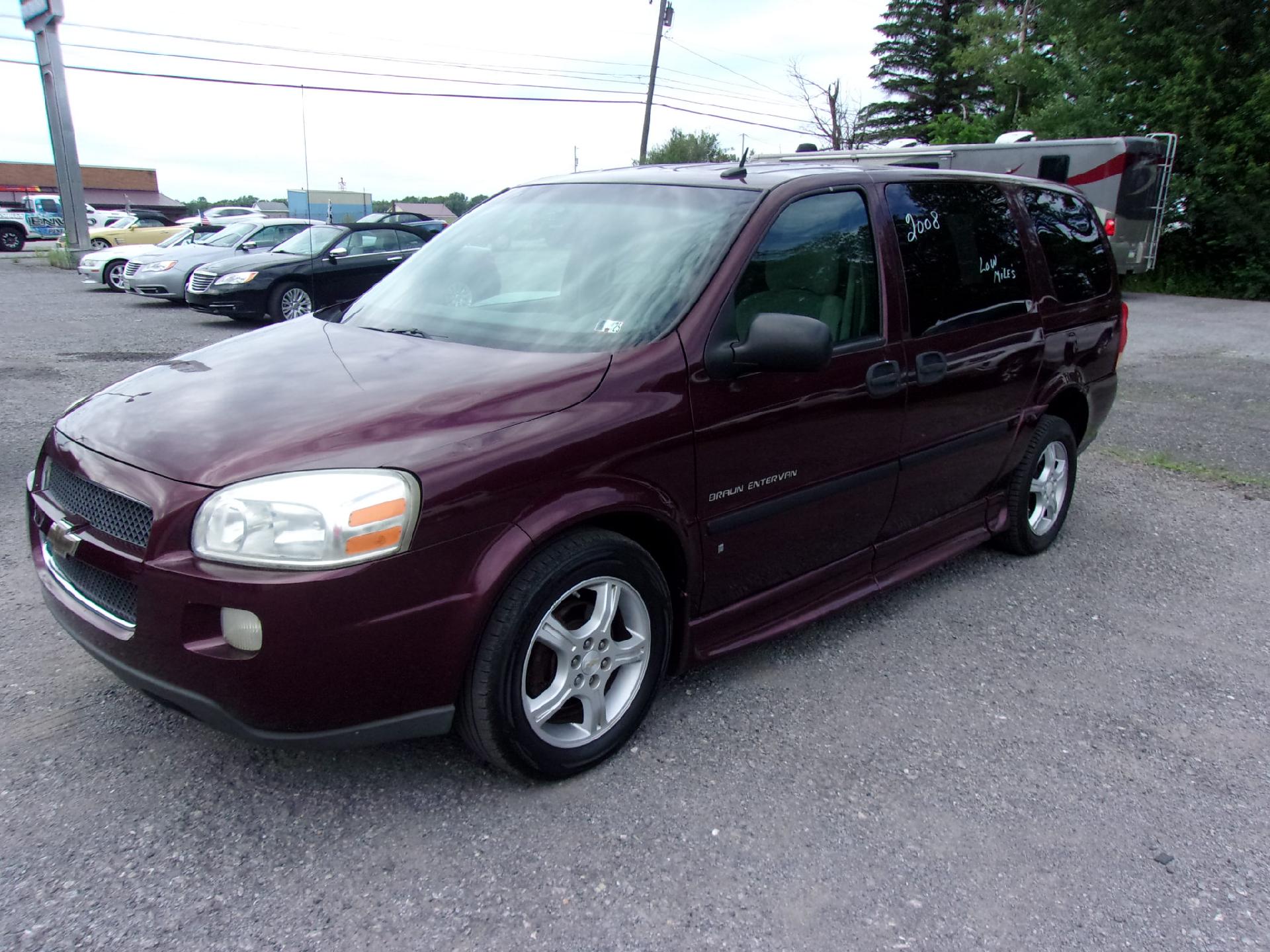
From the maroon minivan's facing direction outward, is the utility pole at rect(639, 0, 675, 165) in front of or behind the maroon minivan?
behind

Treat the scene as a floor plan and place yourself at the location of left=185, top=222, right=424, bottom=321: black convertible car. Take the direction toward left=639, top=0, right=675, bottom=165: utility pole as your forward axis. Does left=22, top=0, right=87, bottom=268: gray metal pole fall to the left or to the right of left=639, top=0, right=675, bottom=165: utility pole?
left

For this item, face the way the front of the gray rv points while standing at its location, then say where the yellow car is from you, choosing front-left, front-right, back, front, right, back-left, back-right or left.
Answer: front-left

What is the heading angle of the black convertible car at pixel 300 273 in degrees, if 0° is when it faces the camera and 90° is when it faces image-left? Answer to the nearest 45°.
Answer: approximately 45°

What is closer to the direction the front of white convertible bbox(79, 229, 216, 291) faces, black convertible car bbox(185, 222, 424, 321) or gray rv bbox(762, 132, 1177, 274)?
the black convertible car

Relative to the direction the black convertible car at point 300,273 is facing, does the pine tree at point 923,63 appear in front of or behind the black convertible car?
behind

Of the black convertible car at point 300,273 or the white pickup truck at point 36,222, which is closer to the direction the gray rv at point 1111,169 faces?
the white pickup truck

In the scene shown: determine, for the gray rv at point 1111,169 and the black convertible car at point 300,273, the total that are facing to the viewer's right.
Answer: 0

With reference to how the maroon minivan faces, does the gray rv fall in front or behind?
behind

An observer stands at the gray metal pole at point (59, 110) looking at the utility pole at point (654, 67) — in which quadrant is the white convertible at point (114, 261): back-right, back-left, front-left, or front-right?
back-right

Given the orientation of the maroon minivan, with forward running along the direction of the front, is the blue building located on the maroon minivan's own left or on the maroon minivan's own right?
on the maroon minivan's own right
